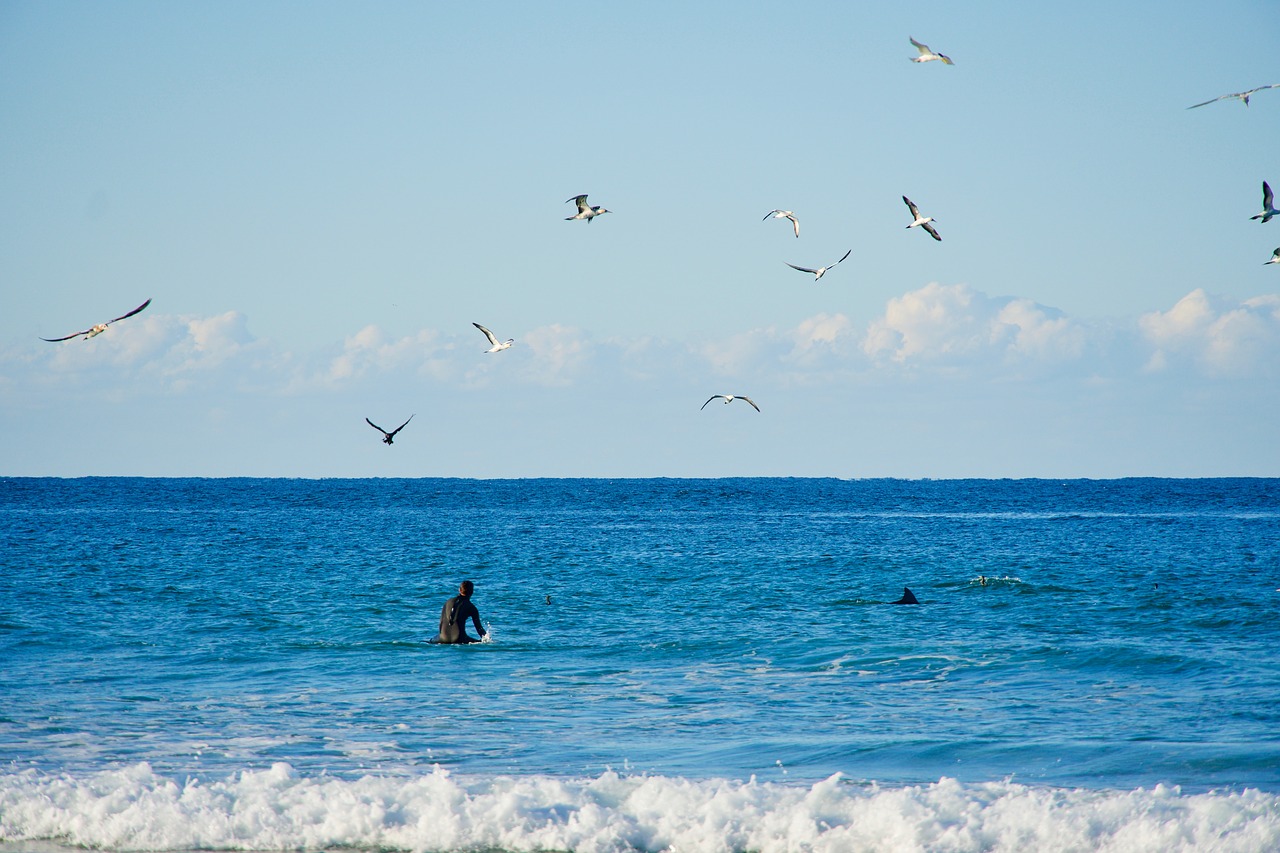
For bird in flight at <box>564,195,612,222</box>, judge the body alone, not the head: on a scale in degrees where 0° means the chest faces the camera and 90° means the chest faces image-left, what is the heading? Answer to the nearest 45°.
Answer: approximately 270°
